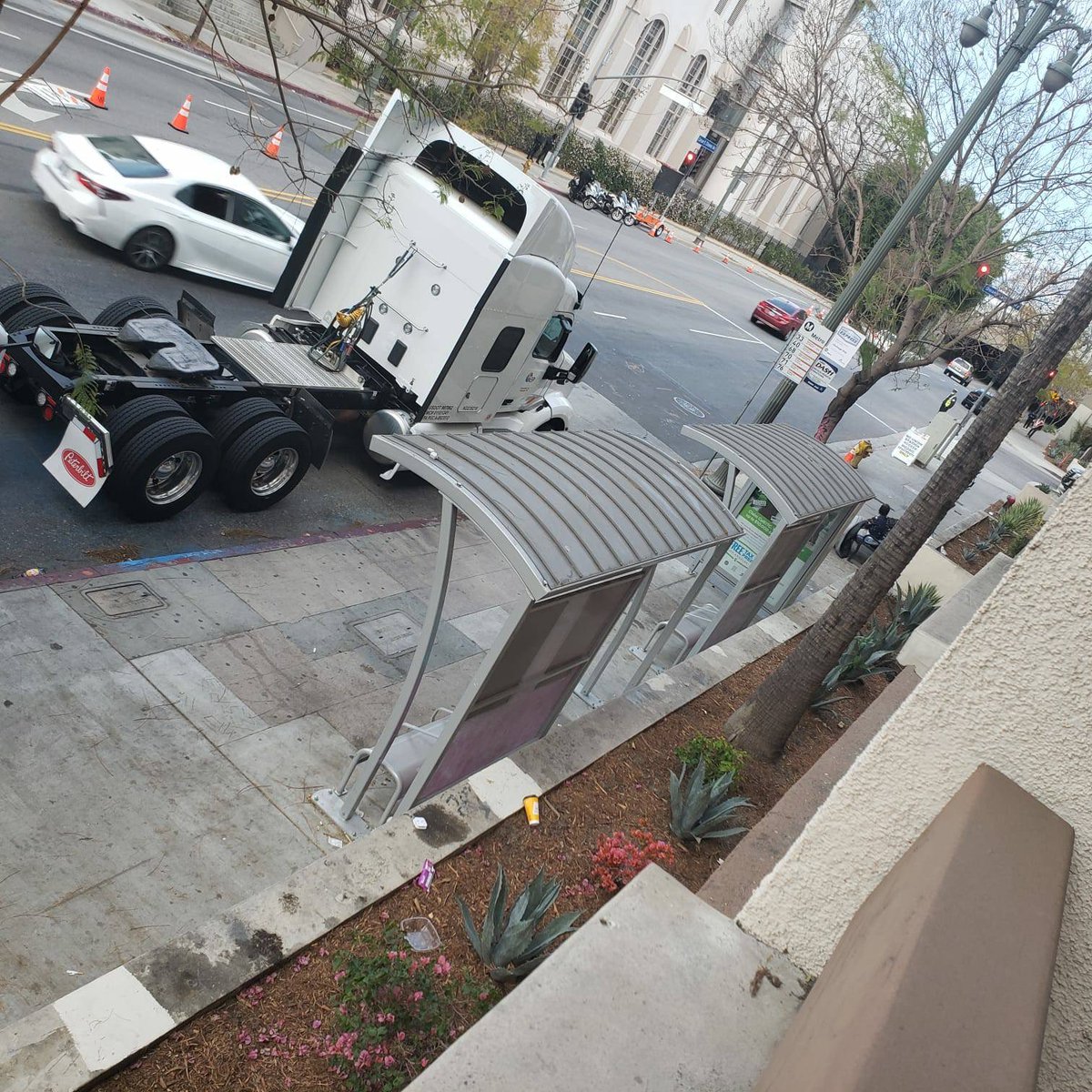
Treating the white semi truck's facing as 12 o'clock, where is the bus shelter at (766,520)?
The bus shelter is roughly at 2 o'clock from the white semi truck.

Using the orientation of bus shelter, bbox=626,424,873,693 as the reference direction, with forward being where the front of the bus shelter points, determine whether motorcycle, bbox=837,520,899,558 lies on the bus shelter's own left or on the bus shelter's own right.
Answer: on the bus shelter's own right

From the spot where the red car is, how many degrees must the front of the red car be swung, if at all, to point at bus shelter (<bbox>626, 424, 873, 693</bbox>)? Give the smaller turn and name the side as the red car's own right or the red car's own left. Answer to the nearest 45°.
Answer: approximately 135° to the red car's own right

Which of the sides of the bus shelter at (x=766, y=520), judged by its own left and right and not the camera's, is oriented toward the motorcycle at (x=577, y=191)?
front

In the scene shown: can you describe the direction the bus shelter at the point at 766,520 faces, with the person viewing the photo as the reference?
facing away from the viewer and to the left of the viewer

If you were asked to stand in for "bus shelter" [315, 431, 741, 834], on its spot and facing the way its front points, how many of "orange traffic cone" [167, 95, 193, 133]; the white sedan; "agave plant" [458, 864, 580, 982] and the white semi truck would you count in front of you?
3

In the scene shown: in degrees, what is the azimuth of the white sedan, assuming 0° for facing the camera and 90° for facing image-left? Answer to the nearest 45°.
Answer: approximately 225°

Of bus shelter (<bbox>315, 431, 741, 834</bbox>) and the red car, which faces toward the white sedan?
the bus shelter

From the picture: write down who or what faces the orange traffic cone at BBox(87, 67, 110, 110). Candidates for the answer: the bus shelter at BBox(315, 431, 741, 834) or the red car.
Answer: the bus shelter

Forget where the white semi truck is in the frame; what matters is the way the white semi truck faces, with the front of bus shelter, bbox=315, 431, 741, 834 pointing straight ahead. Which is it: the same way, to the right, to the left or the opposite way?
to the right

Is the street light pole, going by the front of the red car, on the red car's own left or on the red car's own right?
on the red car's own right

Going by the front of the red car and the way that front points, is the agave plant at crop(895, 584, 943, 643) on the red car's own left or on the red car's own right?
on the red car's own right

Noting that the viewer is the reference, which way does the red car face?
facing away from the viewer and to the right of the viewer

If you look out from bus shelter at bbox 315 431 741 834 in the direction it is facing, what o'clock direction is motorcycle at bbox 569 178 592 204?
The motorcycle is roughly at 1 o'clock from the bus shelter.

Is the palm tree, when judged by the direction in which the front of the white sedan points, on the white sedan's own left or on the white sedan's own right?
on the white sedan's own right

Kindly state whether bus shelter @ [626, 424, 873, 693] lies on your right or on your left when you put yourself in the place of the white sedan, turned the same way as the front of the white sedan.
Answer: on your right

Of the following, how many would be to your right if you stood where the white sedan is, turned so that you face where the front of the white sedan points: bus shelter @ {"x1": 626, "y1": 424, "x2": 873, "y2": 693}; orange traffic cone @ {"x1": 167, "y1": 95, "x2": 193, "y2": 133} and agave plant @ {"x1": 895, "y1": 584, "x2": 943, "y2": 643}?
2

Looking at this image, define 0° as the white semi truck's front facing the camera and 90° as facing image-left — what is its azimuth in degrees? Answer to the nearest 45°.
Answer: approximately 225°
